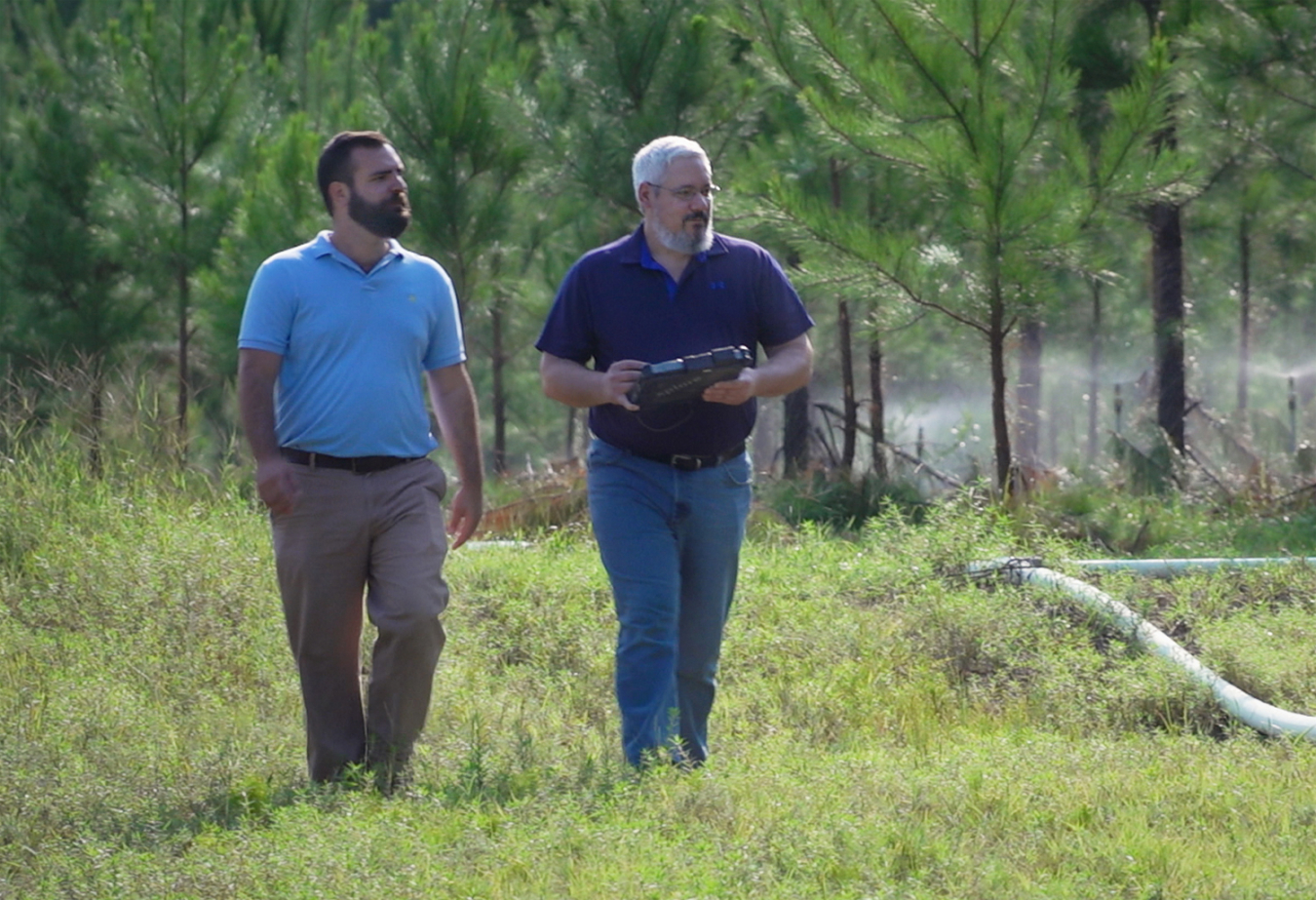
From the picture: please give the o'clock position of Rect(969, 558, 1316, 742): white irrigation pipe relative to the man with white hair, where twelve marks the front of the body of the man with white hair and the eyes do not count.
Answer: The white irrigation pipe is roughly at 8 o'clock from the man with white hair.

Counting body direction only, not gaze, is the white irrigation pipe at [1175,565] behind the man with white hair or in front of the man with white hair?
behind

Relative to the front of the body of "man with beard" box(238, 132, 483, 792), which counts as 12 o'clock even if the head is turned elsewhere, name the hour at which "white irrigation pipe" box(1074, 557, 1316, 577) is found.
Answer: The white irrigation pipe is roughly at 8 o'clock from the man with beard.

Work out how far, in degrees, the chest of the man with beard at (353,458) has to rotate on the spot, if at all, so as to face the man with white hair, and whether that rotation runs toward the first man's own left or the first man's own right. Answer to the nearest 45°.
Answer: approximately 90° to the first man's own left

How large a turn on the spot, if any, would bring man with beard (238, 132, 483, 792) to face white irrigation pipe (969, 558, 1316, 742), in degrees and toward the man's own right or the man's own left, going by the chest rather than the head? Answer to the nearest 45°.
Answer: approximately 90° to the man's own left

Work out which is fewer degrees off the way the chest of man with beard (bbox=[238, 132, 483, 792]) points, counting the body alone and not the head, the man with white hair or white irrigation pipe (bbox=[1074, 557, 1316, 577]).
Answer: the man with white hair

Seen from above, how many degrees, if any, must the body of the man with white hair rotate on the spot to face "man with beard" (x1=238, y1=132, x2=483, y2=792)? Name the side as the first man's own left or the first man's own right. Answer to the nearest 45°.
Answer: approximately 90° to the first man's own right

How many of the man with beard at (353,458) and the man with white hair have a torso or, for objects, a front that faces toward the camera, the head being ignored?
2

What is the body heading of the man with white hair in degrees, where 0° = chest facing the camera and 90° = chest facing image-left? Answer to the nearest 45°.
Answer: approximately 0°
